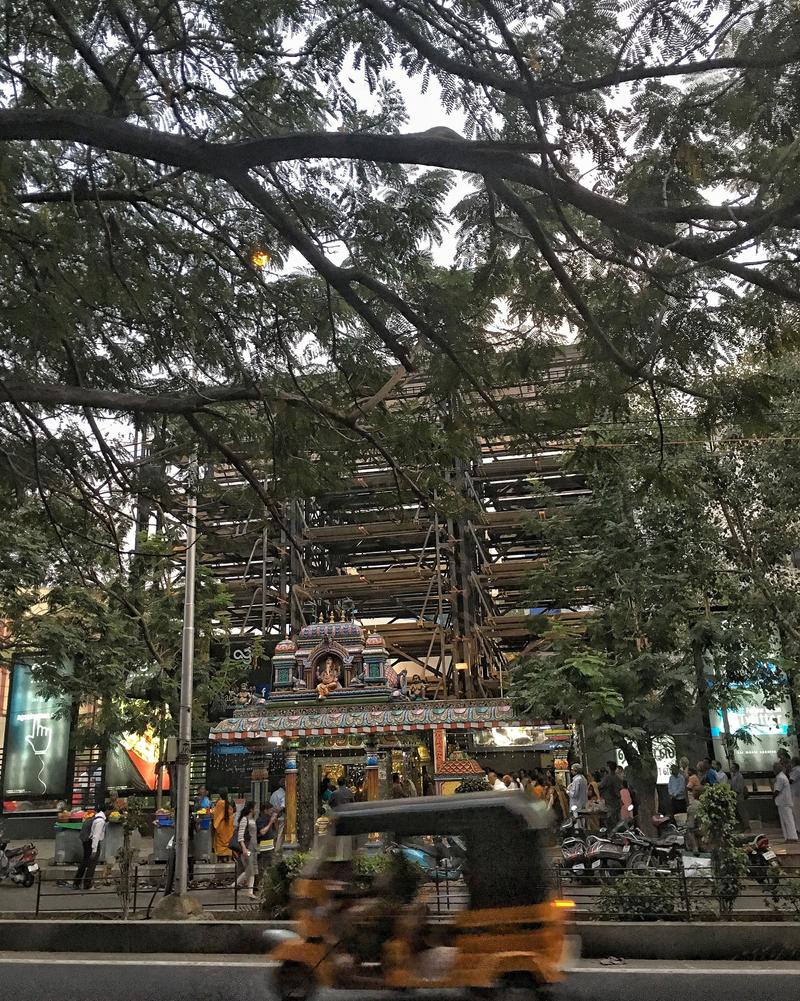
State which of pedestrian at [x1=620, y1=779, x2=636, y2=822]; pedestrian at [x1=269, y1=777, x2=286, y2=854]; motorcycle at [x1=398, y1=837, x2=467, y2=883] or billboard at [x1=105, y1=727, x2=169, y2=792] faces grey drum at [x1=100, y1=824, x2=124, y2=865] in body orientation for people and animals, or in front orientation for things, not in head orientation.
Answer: the billboard

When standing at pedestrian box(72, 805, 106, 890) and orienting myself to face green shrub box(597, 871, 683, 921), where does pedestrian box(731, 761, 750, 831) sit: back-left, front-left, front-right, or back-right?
front-left

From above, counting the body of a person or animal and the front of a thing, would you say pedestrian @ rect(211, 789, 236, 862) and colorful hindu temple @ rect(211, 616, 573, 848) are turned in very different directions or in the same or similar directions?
very different directions

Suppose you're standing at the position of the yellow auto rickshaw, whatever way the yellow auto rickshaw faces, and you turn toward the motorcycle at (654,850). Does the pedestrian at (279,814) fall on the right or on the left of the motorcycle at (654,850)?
left

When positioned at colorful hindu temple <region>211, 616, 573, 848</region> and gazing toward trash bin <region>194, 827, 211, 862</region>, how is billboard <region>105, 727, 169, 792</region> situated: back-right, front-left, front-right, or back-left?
front-right

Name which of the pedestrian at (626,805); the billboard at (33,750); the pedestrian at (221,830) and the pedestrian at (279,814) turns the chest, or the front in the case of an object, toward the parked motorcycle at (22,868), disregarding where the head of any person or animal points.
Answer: the billboard

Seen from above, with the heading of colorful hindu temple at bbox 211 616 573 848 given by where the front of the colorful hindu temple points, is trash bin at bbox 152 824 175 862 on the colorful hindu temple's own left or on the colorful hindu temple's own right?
on the colorful hindu temple's own right

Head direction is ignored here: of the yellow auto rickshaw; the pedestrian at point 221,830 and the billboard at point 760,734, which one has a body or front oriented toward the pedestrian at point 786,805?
the billboard

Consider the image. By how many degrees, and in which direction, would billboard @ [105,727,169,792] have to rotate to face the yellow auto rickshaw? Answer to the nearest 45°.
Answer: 0° — it already faces it

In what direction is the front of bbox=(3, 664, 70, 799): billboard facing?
toward the camera

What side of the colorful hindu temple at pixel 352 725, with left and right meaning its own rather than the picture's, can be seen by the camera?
front

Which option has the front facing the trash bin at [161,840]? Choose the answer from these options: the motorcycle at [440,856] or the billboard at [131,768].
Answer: the billboard
